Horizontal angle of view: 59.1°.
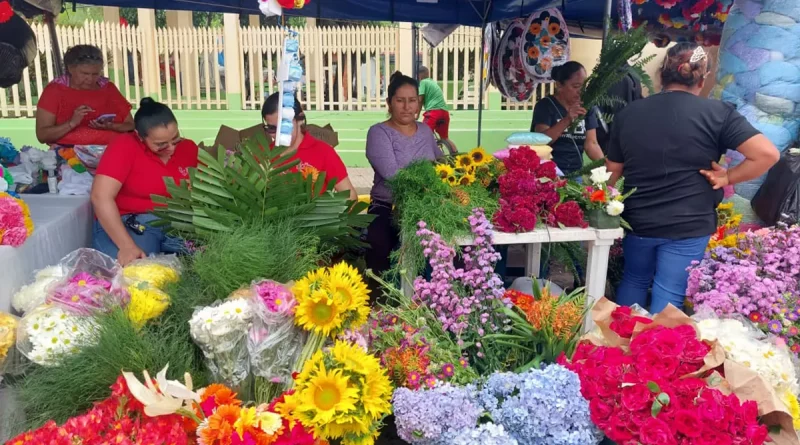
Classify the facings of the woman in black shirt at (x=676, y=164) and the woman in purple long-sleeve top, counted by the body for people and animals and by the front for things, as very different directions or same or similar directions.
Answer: very different directions

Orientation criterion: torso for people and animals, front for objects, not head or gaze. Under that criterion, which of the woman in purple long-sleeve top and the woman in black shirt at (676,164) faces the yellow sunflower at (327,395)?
the woman in purple long-sleeve top

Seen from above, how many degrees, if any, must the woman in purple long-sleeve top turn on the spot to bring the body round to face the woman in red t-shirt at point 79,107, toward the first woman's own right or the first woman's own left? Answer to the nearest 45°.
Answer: approximately 90° to the first woman's own right

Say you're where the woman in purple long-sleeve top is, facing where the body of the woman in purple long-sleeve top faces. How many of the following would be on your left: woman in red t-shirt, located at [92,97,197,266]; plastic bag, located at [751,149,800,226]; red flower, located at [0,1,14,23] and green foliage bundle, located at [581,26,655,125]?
2

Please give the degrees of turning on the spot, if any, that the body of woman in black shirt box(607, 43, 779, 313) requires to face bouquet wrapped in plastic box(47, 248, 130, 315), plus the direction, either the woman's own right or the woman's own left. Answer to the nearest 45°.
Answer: approximately 135° to the woman's own left

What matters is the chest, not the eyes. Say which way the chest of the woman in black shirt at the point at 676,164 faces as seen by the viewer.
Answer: away from the camera

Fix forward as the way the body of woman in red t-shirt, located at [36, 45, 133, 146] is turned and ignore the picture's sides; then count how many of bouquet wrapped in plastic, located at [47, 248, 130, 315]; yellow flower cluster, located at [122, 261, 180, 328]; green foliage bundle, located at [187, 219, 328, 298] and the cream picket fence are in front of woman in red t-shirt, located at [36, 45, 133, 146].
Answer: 3

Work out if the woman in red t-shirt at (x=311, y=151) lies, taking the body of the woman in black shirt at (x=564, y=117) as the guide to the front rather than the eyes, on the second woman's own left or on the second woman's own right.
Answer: on the second woman's own right

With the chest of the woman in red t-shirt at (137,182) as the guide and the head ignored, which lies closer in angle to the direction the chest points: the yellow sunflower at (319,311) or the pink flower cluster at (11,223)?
the yellow sunflower
